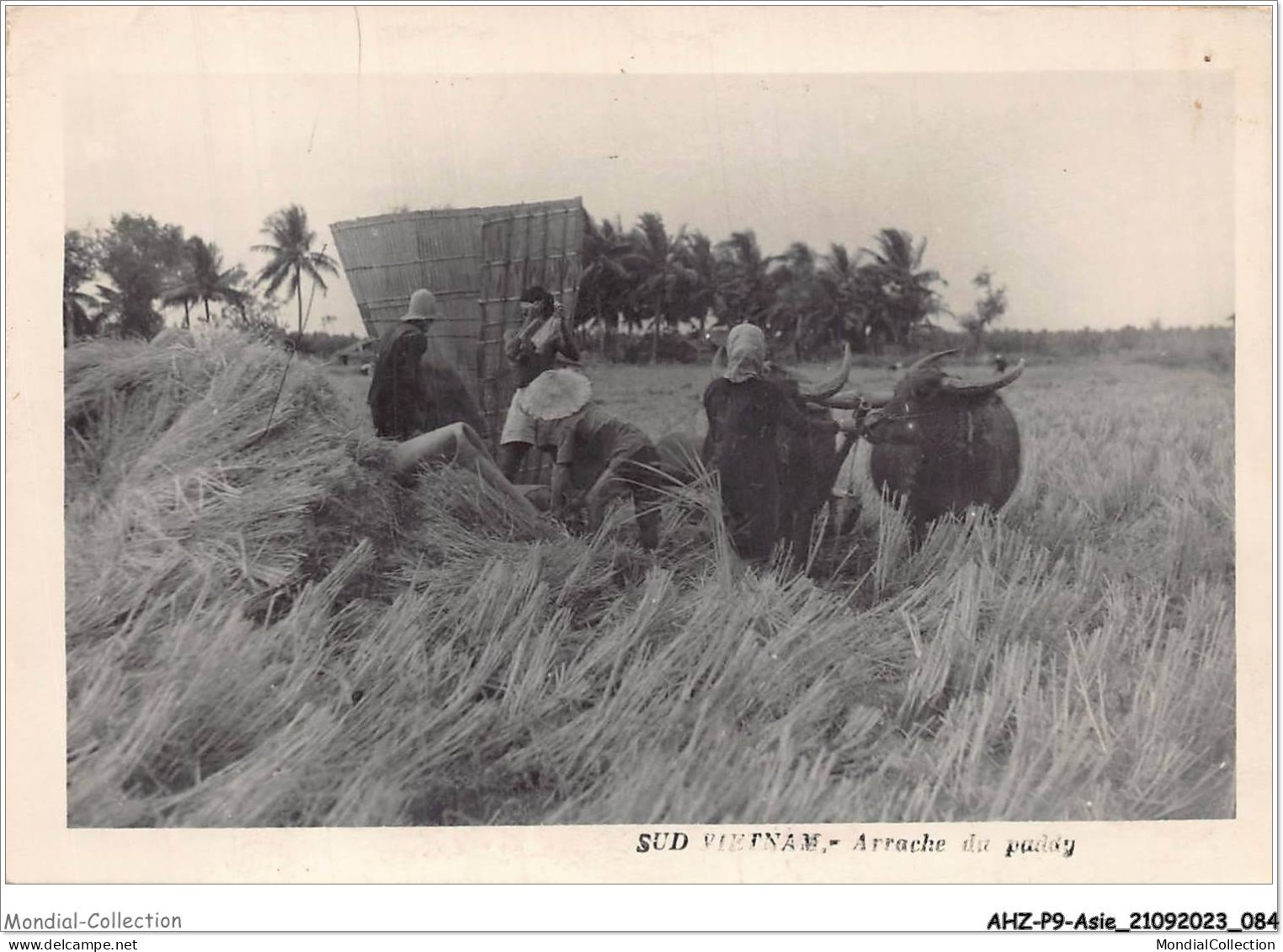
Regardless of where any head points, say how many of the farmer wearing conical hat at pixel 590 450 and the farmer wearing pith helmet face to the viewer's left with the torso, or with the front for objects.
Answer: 1

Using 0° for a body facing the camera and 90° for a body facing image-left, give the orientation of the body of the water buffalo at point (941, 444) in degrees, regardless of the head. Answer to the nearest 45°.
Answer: approximately 45°

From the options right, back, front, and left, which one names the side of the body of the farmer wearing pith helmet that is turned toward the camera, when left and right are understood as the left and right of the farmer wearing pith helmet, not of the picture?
right

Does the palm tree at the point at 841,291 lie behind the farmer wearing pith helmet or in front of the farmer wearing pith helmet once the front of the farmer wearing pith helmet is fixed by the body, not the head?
in front

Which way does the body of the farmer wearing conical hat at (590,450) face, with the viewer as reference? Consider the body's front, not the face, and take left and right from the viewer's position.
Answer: facing to the left of the viewer

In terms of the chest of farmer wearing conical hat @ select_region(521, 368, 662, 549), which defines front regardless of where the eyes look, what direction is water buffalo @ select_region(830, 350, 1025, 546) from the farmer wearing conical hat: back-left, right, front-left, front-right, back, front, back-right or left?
back

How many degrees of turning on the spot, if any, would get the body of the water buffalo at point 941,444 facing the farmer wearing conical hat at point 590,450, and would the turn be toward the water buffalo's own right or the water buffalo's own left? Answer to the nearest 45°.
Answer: approximately 45° to the water buffalo's own right
